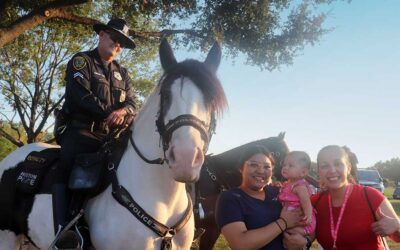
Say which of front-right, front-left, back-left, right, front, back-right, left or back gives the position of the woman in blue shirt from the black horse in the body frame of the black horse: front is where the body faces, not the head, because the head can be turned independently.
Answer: right

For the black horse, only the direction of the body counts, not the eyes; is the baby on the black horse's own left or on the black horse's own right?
on the black horse's own right

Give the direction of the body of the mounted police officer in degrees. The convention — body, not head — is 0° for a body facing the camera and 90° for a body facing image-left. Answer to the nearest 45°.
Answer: approximately 315°

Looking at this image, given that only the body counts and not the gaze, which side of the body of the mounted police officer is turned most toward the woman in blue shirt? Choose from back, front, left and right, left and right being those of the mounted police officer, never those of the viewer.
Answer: front

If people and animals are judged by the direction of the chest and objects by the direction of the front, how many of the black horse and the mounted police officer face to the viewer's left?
0

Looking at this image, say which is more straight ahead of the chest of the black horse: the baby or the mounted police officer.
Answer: the baby

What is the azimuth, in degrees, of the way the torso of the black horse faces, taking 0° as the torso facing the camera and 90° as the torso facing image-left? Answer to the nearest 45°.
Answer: approximately 270°

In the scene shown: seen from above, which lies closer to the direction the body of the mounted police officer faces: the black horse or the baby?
the baby

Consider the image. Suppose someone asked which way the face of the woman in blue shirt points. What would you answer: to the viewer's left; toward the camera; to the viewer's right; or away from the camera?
toward the camera

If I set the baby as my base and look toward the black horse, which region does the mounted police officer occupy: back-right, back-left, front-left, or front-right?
front-left

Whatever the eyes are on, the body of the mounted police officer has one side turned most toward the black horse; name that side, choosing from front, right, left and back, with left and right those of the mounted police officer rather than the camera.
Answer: left

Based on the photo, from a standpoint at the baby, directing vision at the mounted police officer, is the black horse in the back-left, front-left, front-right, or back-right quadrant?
front-right

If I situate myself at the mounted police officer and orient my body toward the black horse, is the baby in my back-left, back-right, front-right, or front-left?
front-right
